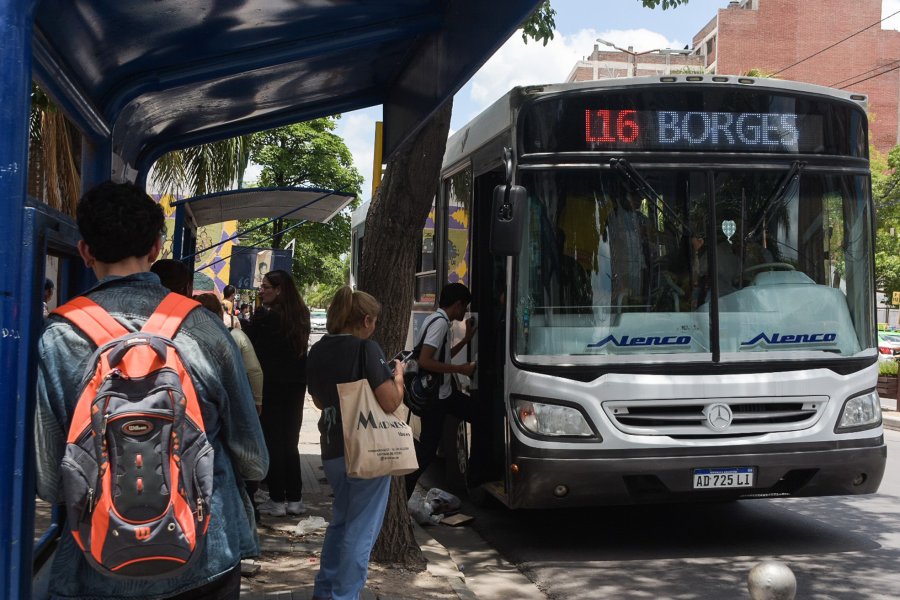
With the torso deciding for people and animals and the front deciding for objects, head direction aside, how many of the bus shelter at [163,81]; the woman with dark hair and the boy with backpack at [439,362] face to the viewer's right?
2

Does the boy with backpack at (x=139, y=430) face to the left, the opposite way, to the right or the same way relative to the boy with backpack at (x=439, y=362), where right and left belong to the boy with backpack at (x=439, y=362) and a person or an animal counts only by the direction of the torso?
to the left

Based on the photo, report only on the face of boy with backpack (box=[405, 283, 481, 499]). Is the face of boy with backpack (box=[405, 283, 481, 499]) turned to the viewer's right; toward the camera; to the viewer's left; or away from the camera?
to the viewer's right

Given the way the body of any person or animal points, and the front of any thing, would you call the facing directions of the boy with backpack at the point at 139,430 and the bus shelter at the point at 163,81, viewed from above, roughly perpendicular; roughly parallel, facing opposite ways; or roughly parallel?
roughly perpendicular

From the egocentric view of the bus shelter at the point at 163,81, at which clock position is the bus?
The bus is roughly at 11 o'clock from the bus shelter.

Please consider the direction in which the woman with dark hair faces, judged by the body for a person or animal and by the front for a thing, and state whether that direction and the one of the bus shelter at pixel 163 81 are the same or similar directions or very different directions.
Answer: very different directions

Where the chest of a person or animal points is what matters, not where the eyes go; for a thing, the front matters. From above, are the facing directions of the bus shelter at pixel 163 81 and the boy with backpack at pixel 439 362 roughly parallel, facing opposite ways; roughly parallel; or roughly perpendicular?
roughly parallel

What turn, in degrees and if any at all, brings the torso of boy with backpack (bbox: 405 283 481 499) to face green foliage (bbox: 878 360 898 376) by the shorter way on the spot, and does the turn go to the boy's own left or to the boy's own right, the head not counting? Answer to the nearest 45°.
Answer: approximately 45° to the boy's own left

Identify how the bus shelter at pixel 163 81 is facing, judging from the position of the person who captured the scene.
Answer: facing to the right of the viewer

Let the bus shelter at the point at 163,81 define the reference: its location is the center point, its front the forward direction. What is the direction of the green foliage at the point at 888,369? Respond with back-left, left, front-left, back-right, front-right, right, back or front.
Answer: front-left

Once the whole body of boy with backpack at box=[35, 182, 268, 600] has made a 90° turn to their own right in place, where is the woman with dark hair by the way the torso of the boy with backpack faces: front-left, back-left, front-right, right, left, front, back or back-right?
left

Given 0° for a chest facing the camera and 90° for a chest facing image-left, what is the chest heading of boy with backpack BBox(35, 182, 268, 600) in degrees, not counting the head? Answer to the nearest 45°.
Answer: approximately 180°

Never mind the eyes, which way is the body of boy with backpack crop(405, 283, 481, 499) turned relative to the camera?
to the viewer's right

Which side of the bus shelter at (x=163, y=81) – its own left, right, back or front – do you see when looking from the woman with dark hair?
left

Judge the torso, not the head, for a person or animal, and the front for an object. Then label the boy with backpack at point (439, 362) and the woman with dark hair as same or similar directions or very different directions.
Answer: very different directions

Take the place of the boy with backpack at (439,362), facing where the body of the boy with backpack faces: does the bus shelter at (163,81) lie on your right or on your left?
on your right
